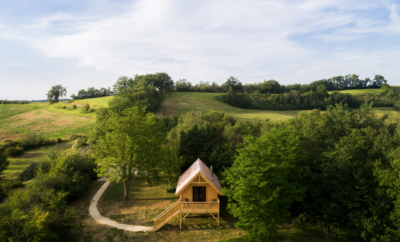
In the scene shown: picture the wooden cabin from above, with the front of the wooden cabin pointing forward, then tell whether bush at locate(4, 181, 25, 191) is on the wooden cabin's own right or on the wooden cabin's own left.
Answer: on the wooden cabin's own right

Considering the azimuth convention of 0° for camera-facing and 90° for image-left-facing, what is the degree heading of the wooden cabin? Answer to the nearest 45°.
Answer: approximately 0°

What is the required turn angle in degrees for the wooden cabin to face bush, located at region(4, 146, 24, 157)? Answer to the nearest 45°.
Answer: approximately 135° to its right

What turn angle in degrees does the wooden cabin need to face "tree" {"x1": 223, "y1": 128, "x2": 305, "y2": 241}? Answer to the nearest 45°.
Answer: approximately 45° to its left

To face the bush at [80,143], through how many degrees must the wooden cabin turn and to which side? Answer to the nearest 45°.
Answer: approximately 135° to its right

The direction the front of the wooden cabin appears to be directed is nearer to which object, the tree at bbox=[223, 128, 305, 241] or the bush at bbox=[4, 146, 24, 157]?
the tree
